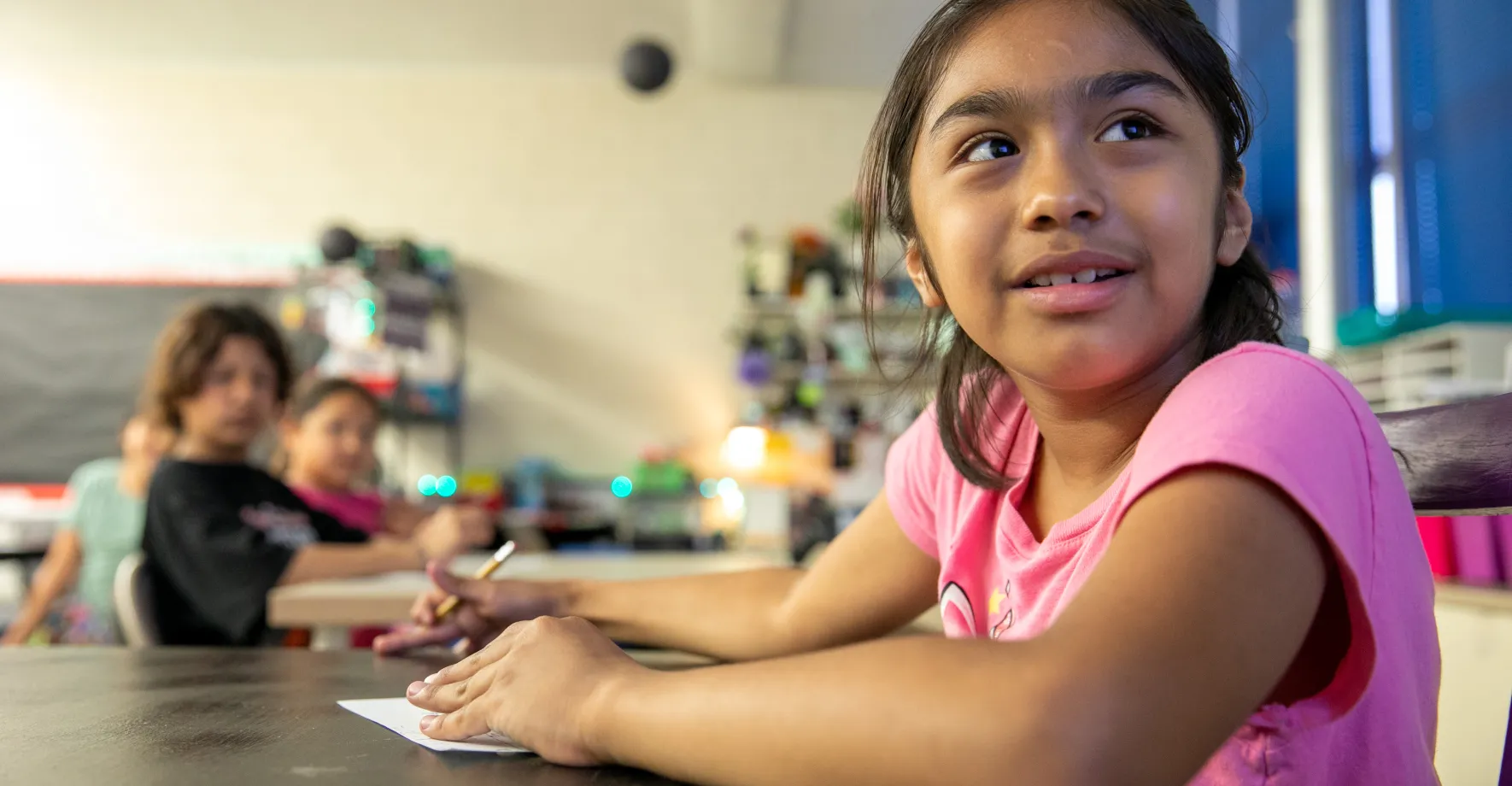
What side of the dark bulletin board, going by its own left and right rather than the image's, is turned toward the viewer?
front

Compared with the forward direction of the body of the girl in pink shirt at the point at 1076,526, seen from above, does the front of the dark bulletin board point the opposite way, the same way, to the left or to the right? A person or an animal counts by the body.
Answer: to the left

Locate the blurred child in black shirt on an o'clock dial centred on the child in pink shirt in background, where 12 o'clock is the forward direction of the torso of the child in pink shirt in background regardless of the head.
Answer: The blurred child in black shirt is roughly at 2 o'clock from the child in pink shirt in background.

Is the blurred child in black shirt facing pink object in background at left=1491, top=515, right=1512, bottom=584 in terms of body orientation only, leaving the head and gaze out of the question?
yes

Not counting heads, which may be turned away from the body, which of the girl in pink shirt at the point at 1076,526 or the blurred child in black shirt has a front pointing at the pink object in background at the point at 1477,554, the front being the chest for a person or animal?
the blurred child in black shirt

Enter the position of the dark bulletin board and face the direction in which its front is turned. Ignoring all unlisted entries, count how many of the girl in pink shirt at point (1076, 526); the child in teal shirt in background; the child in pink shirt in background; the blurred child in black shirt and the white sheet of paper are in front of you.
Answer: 5

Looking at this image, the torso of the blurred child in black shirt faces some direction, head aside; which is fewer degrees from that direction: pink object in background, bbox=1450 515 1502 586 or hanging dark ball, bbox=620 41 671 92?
the pink object in background

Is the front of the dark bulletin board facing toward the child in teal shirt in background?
yes

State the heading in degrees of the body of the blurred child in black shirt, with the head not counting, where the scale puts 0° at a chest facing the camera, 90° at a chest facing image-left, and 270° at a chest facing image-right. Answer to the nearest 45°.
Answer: approximately 315°

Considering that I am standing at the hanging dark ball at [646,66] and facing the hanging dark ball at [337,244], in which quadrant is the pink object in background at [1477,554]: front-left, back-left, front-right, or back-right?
back-left

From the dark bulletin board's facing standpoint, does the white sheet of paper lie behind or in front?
in front

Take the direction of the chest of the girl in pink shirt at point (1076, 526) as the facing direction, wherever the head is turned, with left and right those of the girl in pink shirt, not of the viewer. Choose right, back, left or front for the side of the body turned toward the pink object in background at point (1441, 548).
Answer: back

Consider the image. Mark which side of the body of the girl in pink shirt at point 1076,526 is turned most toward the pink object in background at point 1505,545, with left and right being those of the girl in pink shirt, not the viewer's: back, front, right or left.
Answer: back

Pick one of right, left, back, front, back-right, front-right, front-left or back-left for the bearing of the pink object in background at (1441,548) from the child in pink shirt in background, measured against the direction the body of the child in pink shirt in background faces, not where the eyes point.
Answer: front
